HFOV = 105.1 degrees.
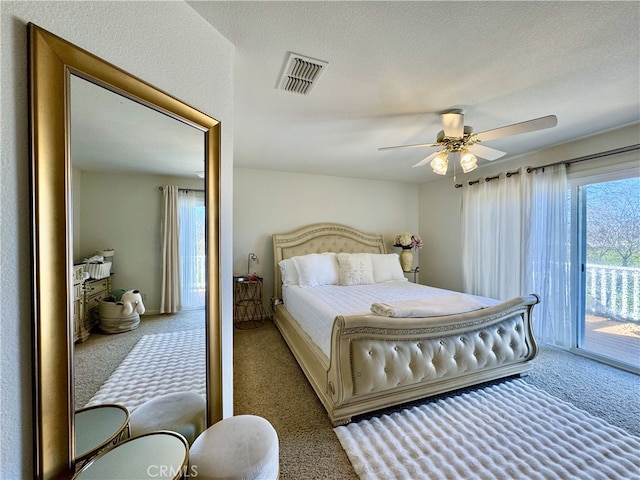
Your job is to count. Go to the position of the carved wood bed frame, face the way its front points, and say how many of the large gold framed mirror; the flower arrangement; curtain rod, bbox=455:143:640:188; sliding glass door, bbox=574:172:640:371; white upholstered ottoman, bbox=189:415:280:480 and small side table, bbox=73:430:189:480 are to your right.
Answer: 3

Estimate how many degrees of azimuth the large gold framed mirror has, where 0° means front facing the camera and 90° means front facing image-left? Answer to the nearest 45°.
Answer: approximately 315°

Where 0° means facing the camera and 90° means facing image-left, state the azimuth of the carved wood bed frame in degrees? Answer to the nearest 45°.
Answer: approximately 315°

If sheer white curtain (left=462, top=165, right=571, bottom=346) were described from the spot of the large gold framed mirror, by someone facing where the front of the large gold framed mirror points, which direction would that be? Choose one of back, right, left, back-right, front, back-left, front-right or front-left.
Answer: front-left

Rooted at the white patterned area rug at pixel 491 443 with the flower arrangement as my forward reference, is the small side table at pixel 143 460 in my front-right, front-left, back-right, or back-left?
back-left

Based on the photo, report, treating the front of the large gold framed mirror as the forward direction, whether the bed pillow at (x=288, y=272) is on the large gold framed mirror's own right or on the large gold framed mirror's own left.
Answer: on the large gold framed mirror's own left

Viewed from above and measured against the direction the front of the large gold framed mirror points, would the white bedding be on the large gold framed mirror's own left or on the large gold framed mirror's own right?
on the large gold framed mirror's own left

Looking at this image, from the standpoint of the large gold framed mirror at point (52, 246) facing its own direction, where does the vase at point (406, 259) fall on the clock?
The vase is roughly at 10 o'clock from the large gold framed mirror.
